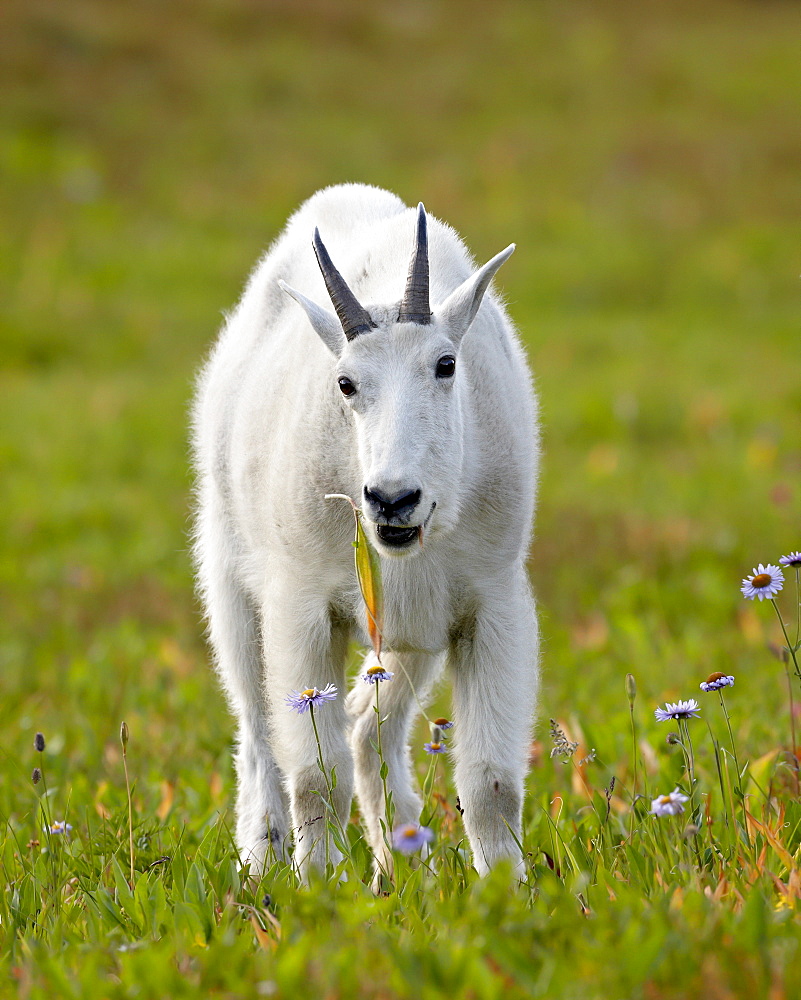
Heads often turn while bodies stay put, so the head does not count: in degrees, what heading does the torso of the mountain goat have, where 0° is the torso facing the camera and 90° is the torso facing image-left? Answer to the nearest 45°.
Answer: approximately 0°

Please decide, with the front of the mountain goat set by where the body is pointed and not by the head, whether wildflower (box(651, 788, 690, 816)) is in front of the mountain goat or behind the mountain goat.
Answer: in front

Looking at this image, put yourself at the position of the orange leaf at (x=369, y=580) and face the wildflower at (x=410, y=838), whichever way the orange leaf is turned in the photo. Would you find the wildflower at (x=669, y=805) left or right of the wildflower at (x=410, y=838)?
left

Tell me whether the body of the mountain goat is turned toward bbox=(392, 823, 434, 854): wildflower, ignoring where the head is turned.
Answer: yes

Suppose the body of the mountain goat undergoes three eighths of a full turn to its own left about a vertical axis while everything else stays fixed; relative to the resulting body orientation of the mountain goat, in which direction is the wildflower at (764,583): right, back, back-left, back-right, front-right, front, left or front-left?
right
